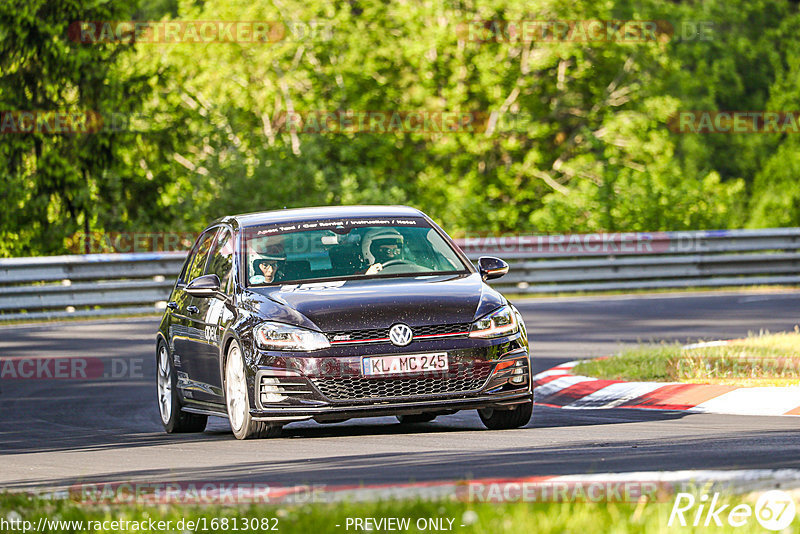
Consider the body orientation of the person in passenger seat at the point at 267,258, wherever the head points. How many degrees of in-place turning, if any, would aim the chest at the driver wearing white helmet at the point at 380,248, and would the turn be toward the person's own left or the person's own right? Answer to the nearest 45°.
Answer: approximately 90° to the person's own left

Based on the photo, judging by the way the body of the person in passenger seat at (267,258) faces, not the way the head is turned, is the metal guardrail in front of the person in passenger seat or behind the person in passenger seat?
behind

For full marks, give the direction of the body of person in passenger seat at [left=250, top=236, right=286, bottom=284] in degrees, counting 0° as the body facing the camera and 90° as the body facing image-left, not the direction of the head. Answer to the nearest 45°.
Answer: approximately 0°

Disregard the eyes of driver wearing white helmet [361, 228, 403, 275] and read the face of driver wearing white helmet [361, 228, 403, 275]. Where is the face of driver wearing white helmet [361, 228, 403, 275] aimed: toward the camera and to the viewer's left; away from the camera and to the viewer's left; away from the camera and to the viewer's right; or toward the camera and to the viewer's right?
toward the camera and to the viewer's right
